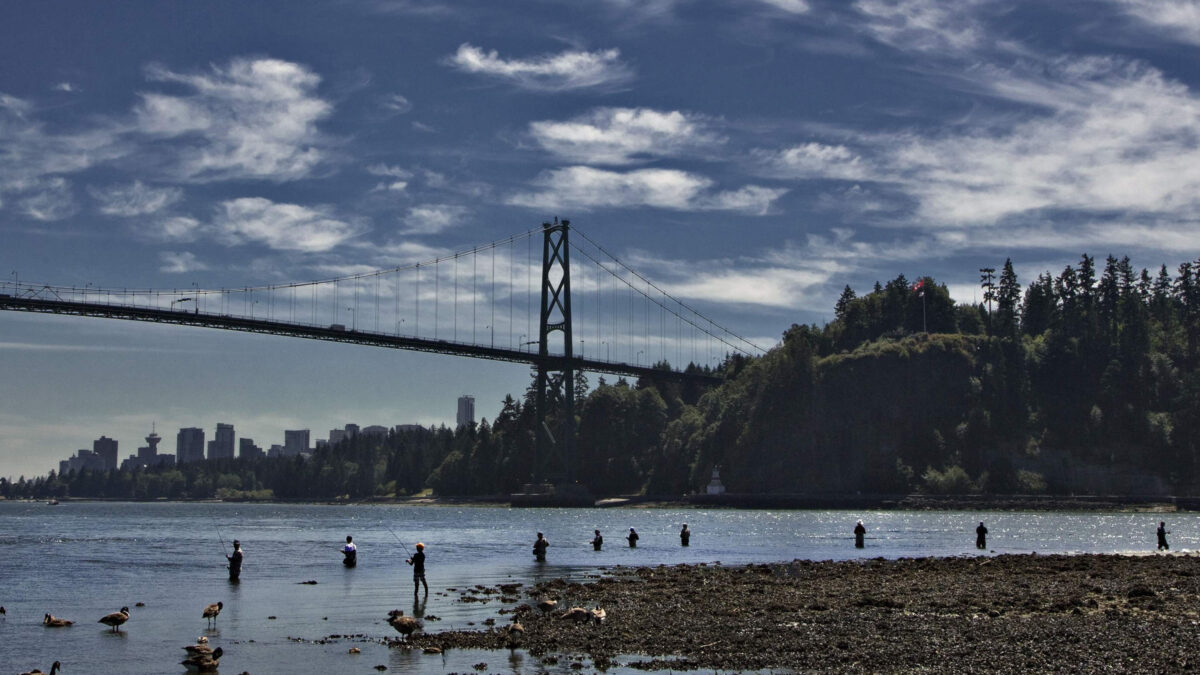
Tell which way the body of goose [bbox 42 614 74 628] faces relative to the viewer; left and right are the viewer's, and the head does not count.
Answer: facing to the left of the viewer

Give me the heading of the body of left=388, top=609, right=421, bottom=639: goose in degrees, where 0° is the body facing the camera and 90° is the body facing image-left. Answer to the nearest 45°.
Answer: approximately 90°

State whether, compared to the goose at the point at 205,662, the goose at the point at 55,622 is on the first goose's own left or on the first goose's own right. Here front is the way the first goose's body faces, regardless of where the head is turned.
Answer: on the first goose's own left

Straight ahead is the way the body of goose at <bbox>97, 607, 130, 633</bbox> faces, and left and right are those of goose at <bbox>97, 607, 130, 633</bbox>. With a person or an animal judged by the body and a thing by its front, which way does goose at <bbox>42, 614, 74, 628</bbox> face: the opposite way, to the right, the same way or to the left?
the opposite way

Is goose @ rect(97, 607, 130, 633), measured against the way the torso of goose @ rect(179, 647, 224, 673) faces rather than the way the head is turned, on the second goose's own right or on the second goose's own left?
on the second goose's own left

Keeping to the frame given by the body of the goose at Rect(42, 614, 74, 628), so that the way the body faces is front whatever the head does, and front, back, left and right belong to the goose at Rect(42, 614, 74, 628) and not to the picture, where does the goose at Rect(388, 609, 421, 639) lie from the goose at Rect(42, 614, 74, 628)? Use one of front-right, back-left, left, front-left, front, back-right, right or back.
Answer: back-left

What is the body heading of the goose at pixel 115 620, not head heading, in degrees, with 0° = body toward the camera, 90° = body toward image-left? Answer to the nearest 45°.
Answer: approximately 270°

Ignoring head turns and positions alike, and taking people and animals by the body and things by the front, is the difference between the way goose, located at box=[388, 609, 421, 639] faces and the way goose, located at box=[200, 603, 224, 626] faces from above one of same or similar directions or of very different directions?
very different directions

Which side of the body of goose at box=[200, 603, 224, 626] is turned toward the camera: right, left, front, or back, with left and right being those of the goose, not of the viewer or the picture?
right
